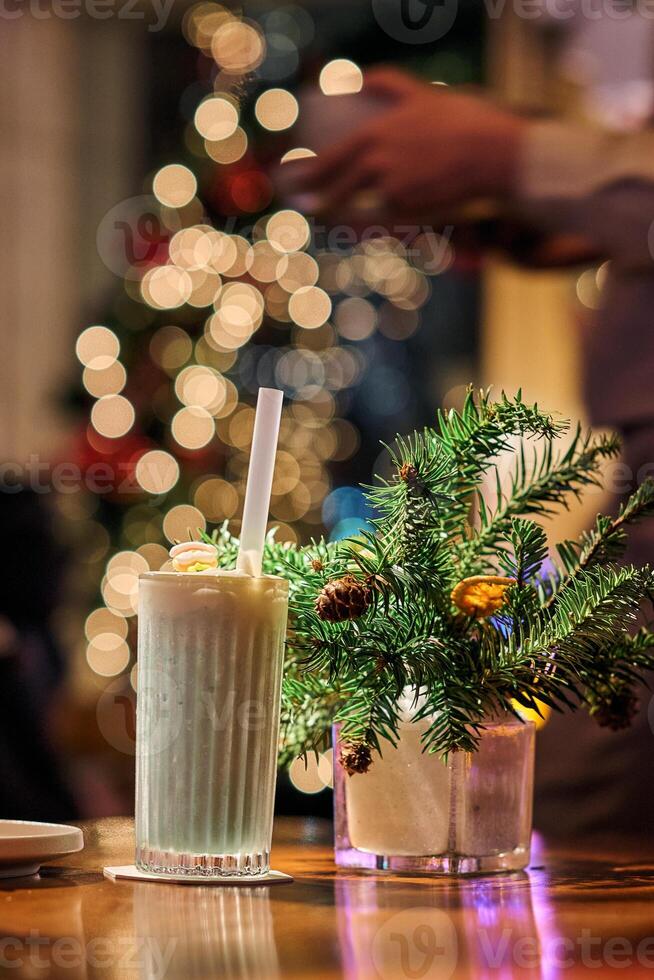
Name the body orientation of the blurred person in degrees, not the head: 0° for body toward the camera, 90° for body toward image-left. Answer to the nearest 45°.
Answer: approximately 90°

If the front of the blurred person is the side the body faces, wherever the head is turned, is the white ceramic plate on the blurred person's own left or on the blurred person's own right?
on the blurred person's own left

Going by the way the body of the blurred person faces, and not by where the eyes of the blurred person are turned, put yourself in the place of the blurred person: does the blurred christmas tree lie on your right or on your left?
on your right
